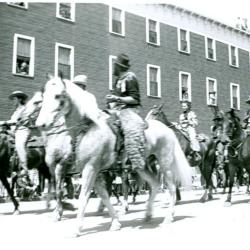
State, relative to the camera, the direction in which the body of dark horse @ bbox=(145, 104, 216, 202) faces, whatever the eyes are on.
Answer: to the viewer's left

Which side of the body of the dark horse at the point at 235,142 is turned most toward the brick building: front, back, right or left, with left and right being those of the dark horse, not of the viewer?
right

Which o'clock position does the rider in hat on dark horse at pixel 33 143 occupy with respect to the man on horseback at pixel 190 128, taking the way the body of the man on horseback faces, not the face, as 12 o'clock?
The rider in hat on dark horse is roughly at 12 o'clock from the man on horseback.

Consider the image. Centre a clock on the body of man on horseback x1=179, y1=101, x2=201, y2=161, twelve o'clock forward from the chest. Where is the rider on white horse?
The rider on white horse is roughly at 11 o'clock from the man on horseback.

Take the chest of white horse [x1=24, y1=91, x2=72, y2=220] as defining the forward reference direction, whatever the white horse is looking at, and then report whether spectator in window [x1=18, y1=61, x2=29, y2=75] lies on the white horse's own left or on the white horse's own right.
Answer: on the white horse's own right

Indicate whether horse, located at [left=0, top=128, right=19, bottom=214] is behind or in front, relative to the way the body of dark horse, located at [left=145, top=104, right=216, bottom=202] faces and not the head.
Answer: in front

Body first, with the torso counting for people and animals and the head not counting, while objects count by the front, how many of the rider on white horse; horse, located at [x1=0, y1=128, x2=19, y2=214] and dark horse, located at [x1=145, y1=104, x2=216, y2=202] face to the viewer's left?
3

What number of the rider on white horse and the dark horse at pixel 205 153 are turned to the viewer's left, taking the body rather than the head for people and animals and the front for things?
2

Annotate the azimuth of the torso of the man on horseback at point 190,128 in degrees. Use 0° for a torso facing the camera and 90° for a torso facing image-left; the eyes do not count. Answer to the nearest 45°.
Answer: approximately 45°

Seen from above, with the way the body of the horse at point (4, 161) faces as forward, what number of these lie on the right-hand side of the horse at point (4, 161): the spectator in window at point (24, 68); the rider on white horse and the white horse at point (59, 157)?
1

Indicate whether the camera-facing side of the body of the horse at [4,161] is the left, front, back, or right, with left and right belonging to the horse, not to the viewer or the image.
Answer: left

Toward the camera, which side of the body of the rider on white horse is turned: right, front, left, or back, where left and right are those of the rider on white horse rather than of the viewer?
left
